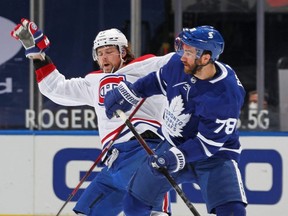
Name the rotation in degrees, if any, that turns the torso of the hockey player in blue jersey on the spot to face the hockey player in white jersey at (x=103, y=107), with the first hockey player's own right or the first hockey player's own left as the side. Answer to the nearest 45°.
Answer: approximately 90° to the first hockey player's own right

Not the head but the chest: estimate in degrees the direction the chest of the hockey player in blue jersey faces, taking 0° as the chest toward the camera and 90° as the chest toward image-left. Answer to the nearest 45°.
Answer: approximately 45°

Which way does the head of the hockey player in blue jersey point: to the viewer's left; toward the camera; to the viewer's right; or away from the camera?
to the viewer's left
